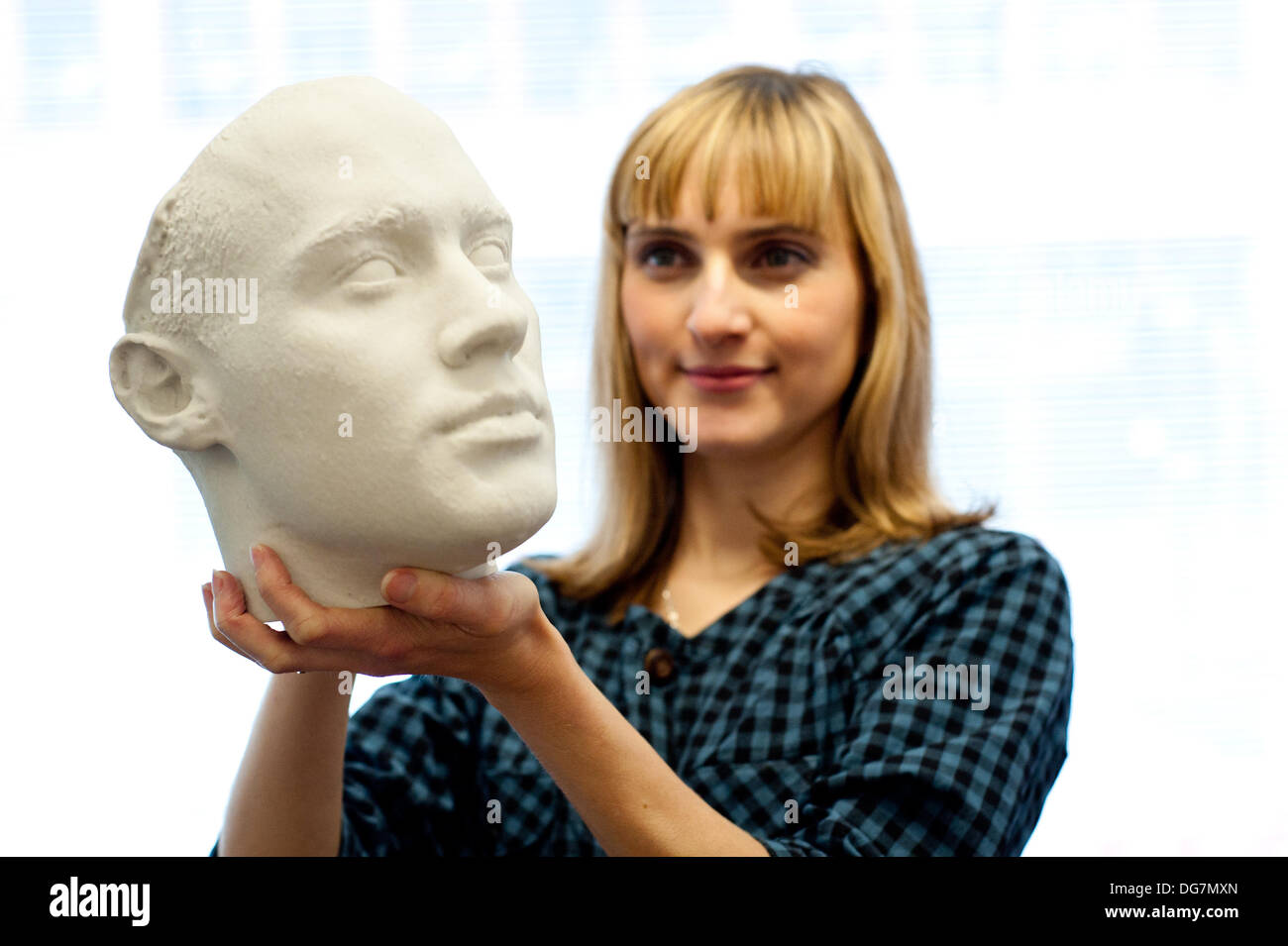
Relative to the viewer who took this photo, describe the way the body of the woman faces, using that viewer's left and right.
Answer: facing the viewer and to the left of the viewer
